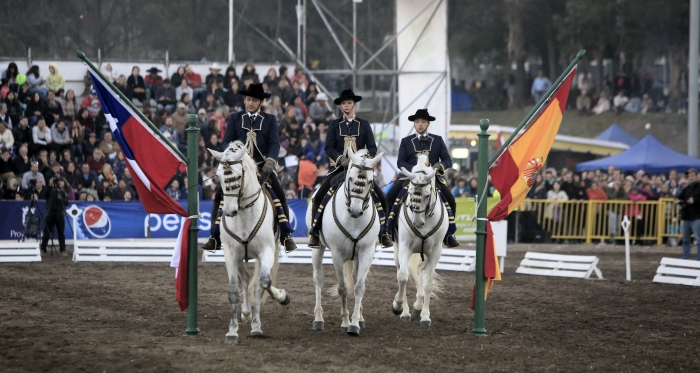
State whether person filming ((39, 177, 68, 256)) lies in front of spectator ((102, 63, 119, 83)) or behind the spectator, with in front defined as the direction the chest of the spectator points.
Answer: in front

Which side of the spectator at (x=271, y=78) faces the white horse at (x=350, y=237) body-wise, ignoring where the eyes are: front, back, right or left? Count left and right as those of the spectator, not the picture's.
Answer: front

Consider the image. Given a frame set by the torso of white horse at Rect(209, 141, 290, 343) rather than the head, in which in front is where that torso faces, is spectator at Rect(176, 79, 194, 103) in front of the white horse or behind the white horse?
behind

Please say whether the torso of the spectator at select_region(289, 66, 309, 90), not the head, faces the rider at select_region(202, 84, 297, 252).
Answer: yes

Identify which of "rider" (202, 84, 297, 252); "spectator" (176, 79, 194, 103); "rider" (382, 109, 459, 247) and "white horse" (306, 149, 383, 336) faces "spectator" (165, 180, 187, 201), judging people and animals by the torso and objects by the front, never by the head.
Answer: "spectator" (176, 79, 194, 103)

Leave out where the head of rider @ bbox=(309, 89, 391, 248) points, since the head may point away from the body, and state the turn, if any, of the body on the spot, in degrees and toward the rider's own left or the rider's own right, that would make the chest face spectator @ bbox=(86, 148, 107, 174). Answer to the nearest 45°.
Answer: approximately 135° to the rider's own right

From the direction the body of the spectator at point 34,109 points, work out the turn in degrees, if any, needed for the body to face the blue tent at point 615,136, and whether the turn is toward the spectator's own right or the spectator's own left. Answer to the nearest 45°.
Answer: approximately 90° to the spectator's own left

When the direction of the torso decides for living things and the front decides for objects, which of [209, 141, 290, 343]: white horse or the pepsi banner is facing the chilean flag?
the pepsi banner

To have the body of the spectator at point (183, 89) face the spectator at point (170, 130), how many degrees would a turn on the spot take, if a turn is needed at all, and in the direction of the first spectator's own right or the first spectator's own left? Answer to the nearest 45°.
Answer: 0° — they already face them

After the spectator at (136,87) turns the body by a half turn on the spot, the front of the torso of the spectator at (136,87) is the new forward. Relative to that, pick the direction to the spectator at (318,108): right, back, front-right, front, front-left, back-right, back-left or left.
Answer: back-right

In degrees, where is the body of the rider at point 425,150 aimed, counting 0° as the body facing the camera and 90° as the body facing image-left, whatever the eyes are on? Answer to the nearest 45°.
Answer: approximately 0°

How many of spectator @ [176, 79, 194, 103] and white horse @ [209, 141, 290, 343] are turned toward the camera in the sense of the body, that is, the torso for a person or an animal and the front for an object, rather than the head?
2

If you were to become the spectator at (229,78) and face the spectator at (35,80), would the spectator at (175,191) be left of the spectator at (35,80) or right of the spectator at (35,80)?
left
